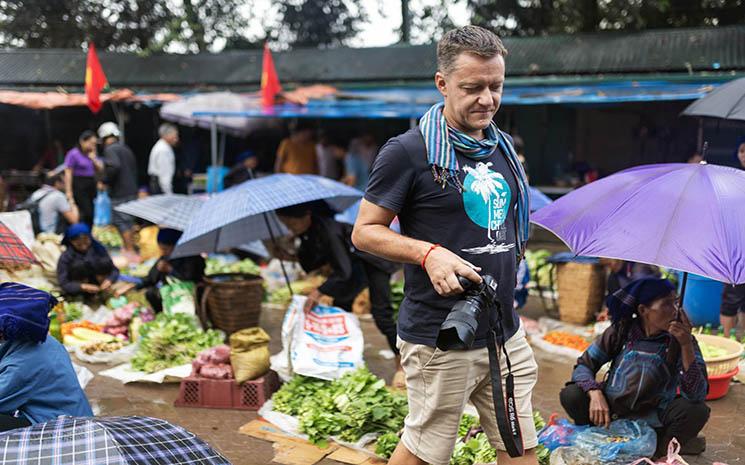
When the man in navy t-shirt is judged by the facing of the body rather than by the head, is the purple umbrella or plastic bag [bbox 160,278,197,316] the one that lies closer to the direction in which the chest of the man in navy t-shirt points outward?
the purple umbrella

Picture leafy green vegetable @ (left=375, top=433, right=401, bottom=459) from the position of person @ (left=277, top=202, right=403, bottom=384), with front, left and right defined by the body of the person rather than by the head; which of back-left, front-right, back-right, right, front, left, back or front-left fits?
left

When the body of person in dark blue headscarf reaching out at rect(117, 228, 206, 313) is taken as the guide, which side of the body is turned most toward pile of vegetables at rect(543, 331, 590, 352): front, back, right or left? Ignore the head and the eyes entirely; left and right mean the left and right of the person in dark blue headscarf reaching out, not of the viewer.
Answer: left

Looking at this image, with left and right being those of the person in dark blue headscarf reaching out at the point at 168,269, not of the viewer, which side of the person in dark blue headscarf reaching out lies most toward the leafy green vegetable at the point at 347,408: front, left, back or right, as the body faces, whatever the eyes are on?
left

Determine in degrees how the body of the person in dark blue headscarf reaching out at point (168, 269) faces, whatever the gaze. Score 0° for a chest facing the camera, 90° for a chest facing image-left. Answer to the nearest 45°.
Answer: approximately 90°

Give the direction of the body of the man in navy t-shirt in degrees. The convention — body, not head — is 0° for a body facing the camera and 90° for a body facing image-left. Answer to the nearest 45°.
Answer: approximately 315°

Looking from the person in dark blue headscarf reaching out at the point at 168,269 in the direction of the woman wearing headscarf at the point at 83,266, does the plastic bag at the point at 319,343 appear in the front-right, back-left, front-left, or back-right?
back-left

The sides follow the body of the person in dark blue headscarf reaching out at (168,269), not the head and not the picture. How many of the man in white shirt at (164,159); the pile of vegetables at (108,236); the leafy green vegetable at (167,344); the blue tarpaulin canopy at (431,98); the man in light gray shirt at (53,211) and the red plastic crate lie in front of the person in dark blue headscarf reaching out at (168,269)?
2

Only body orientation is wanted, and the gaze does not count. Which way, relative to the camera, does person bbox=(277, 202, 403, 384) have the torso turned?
to the viewer's left

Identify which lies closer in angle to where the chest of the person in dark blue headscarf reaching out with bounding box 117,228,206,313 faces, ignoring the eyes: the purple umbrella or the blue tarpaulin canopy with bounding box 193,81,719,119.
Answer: the purple umbrella

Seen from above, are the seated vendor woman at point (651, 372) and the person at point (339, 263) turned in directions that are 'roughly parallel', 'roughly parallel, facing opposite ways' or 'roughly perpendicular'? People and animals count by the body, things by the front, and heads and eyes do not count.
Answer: roughly perpendicular

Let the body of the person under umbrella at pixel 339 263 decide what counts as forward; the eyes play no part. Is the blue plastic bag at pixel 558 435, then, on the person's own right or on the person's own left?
on the person's own left

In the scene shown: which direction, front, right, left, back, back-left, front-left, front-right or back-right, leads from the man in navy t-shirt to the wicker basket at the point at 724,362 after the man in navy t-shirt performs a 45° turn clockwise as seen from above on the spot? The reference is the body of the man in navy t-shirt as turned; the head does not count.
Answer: back-left
